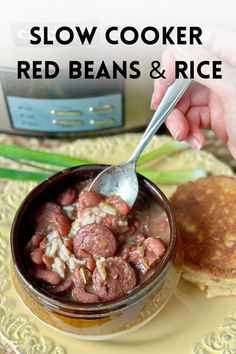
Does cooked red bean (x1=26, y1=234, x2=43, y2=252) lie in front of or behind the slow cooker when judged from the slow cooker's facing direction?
in front

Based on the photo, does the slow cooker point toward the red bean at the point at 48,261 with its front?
yes

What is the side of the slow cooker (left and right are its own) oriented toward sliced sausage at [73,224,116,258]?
front

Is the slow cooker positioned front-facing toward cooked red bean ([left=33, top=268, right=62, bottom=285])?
yes

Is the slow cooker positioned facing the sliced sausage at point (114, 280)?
yes

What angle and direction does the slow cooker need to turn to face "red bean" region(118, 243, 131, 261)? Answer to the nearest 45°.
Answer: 0° — it already faces it

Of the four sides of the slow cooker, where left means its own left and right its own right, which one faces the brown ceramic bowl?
front

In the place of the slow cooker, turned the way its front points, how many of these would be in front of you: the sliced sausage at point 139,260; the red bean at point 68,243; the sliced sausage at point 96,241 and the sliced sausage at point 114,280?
4

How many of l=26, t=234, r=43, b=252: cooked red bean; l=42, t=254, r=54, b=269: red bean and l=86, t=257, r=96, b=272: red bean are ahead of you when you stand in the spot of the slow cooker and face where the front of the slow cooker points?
3

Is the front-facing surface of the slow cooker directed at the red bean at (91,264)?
yes

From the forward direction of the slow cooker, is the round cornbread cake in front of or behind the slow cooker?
in front

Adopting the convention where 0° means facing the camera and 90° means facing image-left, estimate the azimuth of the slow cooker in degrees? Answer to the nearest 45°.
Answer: approximately 0°
